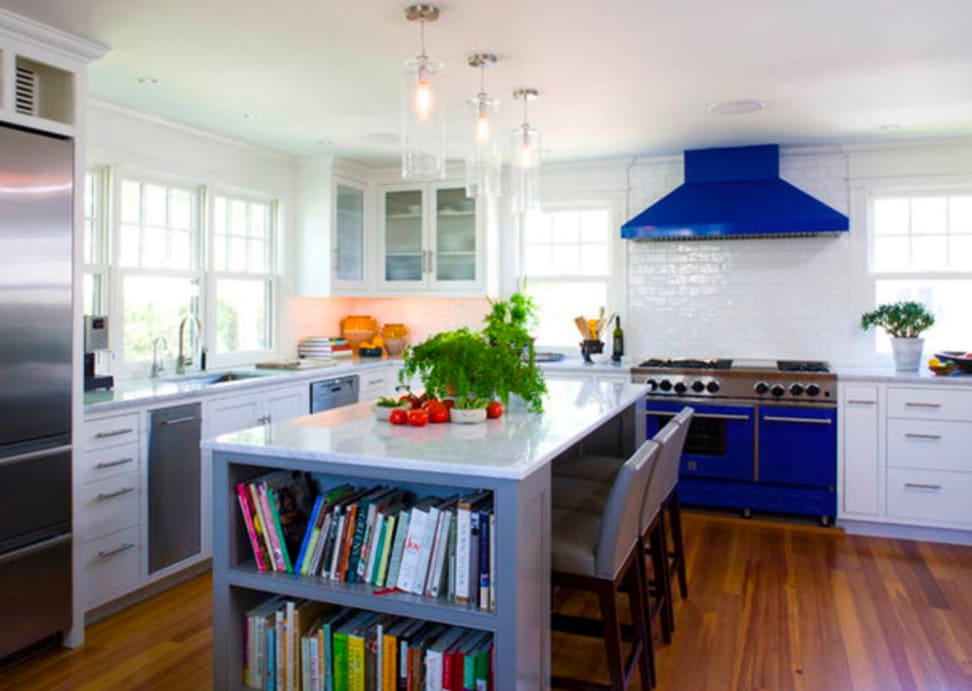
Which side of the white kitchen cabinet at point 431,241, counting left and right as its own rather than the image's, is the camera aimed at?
front

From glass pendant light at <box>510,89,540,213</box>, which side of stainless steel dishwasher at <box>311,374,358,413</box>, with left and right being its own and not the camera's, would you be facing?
front

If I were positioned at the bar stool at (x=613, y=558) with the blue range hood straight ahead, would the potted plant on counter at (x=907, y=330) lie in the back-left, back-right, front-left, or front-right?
front-right

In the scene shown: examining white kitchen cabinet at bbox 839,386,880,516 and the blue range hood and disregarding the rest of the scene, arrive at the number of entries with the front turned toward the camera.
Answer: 2

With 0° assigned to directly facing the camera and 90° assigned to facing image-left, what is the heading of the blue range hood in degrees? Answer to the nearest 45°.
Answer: approximately 0°

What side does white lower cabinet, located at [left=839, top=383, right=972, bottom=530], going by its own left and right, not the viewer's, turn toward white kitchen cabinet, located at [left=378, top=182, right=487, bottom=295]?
right

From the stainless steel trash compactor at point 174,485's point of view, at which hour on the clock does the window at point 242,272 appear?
The window is roughly at 8 o'clock from the stainless steel trash compactor.

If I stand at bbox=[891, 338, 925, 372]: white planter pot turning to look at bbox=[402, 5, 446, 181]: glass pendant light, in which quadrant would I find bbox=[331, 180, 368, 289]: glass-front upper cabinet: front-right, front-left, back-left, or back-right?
front-right

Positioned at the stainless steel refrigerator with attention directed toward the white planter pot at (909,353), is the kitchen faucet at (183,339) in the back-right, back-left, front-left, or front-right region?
front-left

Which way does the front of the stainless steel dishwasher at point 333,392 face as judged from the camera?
facing the viewer and to the right of the viewer

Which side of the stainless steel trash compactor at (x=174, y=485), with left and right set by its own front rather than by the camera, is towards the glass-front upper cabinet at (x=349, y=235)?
left

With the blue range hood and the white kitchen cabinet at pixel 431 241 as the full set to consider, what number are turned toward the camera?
2

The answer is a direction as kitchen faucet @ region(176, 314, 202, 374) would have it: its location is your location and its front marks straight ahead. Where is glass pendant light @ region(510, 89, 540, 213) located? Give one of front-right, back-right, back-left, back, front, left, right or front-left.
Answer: front

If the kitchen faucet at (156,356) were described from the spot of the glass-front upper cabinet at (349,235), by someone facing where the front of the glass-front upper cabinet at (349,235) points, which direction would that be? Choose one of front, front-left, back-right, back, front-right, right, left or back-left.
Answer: right

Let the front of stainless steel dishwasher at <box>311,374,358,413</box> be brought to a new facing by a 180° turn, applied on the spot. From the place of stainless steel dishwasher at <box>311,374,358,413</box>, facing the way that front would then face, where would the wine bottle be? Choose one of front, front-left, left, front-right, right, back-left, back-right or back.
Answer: back-right

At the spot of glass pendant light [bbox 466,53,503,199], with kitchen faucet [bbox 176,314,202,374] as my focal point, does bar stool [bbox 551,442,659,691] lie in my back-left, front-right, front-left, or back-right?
back-left

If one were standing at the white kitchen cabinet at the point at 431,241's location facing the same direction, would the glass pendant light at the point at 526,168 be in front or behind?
in front

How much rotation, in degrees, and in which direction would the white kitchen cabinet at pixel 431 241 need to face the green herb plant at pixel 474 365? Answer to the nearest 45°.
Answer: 0° — it already faces it

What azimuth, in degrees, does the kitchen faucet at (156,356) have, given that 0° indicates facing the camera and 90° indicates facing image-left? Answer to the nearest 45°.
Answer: approximately 315°
